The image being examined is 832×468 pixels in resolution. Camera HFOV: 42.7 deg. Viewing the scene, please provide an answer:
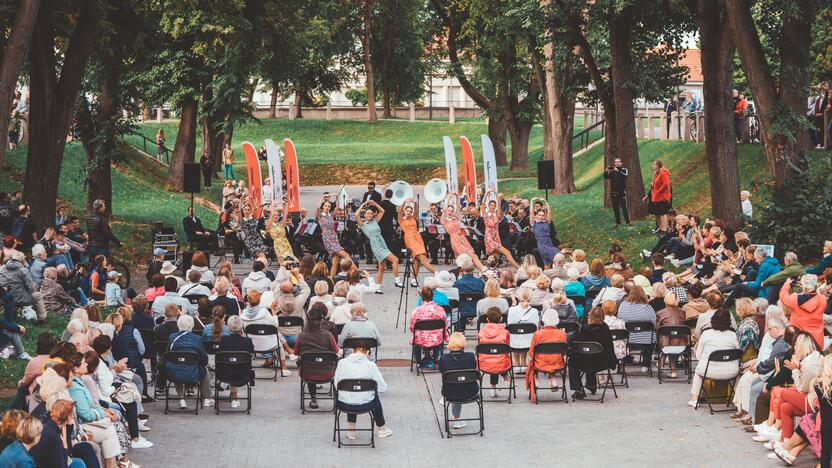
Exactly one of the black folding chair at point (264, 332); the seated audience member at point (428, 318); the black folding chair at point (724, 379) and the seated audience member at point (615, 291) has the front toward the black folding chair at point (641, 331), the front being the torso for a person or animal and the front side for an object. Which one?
the black folding chair at point (724, 379)

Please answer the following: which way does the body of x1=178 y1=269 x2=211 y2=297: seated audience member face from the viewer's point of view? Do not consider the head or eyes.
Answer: away from the camera

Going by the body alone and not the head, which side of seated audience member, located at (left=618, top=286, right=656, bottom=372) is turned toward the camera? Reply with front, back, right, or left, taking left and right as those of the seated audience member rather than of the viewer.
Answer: back

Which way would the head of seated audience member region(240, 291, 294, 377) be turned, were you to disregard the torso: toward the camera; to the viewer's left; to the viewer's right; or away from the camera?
away from the camera

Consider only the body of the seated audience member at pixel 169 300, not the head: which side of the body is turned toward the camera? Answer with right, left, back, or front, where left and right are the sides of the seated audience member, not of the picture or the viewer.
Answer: back

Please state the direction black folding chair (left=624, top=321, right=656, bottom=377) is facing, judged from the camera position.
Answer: facing away from the viewer

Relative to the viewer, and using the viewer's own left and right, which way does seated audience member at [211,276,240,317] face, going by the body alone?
facing away from the viewer

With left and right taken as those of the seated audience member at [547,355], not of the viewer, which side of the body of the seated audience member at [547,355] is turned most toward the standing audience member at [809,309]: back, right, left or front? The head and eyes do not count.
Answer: right

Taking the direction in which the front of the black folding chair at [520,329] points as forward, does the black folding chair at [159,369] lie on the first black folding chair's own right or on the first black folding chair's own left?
on the first black folding chair's own left

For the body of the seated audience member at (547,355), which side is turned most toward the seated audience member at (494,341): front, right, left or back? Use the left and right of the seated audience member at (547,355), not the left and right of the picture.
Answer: left

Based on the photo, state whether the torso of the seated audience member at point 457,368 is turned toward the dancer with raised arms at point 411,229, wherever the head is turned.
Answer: yes

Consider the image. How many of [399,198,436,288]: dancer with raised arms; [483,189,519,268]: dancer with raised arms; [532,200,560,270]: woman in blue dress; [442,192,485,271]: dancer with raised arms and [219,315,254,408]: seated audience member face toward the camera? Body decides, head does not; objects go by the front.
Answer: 4

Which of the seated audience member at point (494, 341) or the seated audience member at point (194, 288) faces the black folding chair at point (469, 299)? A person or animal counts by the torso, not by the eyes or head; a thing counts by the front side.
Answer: the seated audience member at point (494, 341)

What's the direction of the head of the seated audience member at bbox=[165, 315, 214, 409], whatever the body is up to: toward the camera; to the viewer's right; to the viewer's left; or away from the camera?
away from the camera

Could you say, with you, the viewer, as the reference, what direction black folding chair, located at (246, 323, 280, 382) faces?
facing away from the viewer

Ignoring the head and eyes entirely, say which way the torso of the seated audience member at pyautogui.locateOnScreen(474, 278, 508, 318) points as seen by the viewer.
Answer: away from the camera

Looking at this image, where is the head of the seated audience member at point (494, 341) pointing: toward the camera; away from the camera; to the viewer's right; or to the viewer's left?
away from the camera

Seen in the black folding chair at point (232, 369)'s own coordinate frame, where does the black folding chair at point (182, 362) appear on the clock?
the black folding chair at point (182, 362) is roughly at 9 o'clock from the black folding chair at point (232, 369).
